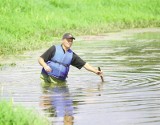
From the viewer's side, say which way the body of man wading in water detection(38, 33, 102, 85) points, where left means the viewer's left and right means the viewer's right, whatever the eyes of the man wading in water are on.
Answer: facing the viewer and to the right of the viewer
